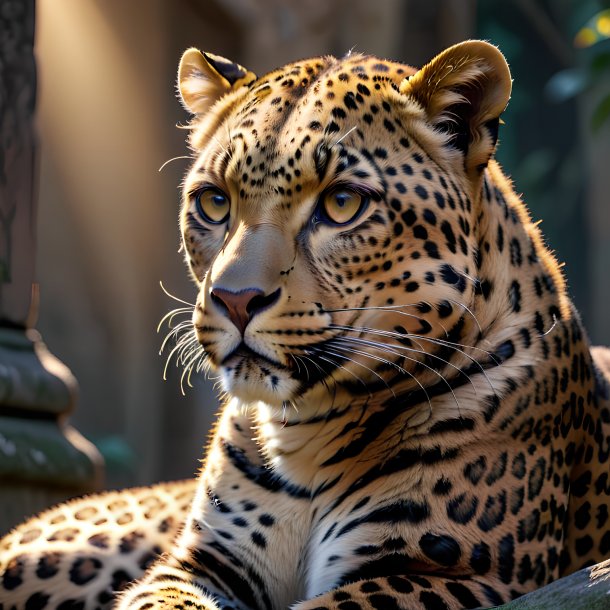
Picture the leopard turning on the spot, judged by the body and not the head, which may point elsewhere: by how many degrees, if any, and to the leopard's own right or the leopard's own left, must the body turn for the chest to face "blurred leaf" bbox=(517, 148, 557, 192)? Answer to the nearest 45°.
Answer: approximately 135° to the leopard's own right

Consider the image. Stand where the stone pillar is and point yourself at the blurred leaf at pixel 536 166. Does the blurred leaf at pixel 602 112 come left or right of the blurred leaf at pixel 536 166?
right

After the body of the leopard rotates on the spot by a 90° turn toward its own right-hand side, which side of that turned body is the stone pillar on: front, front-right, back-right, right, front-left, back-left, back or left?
front

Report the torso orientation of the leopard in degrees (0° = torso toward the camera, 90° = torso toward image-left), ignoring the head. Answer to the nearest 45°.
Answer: approximately 45°

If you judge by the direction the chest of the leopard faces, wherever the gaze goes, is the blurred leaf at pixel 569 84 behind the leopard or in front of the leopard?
behind
